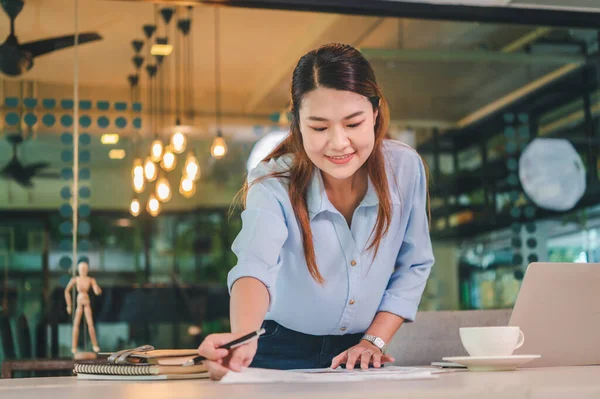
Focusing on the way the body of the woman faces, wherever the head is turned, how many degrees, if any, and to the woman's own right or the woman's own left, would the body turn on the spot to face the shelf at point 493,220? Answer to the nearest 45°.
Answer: approximately 180°

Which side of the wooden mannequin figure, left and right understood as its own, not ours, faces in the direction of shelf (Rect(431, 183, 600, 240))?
left

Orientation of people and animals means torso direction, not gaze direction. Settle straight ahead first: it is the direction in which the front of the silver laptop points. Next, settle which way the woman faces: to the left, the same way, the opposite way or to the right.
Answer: the opposite way

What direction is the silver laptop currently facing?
away from the camera

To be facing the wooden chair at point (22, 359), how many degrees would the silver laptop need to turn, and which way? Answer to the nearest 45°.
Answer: approximately 45° to its left
